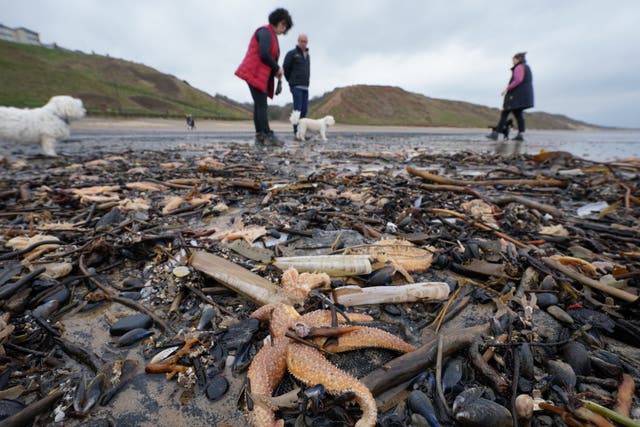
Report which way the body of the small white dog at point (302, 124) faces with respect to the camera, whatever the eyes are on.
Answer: to the viewer's right

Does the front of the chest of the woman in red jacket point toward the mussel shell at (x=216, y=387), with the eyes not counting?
no

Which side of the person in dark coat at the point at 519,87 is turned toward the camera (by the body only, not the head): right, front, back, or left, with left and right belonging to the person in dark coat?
left

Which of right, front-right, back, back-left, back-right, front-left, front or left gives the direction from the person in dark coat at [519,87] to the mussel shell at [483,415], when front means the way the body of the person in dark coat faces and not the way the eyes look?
left

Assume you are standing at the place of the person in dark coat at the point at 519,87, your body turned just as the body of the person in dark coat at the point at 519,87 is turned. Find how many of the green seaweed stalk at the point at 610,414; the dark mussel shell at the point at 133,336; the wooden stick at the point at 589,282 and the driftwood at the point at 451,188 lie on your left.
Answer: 4

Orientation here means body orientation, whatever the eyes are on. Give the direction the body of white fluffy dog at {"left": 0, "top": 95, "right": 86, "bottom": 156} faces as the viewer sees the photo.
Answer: to the viewer's right

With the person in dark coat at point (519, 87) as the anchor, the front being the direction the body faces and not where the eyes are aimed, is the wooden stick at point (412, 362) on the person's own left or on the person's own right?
on the person's own left

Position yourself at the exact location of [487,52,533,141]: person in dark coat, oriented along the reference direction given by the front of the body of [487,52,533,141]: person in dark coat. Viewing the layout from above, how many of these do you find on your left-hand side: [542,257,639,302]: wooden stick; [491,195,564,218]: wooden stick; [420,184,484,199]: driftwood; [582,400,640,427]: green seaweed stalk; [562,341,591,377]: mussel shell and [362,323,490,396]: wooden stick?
6

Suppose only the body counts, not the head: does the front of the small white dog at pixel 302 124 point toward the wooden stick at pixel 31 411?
no

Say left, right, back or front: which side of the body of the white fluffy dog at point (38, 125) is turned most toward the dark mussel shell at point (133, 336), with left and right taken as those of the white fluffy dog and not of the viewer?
right

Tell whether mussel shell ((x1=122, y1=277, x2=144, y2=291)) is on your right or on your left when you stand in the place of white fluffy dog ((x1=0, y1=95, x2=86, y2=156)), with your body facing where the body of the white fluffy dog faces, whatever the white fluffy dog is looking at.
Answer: on your right

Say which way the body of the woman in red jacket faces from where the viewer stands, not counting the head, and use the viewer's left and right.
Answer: facing to the right of the viewer

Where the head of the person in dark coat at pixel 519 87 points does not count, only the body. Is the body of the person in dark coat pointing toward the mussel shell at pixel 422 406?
no
